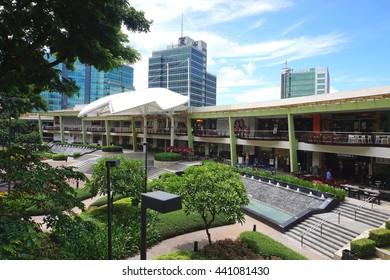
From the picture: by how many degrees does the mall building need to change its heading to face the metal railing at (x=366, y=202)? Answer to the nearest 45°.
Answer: approximately 45° to its left

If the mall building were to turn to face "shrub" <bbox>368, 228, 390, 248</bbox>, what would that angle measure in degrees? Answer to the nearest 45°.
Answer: approximately 45° to its left

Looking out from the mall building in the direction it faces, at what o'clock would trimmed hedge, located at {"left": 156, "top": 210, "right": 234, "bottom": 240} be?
The trimmed hedge is roughly at 12 o'clock from the mall building.

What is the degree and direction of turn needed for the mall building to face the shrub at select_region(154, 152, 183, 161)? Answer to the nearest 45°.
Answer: approximately 90° to its right

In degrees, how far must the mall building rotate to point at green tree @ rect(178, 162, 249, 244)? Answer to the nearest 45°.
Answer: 0° — it already faces it

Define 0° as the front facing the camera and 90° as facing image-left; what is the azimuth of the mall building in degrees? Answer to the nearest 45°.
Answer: approximately 45°

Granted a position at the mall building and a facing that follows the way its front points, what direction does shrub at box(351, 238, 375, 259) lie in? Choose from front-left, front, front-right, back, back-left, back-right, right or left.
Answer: front-left

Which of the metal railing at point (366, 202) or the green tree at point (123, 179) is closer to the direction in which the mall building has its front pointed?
the green tree
